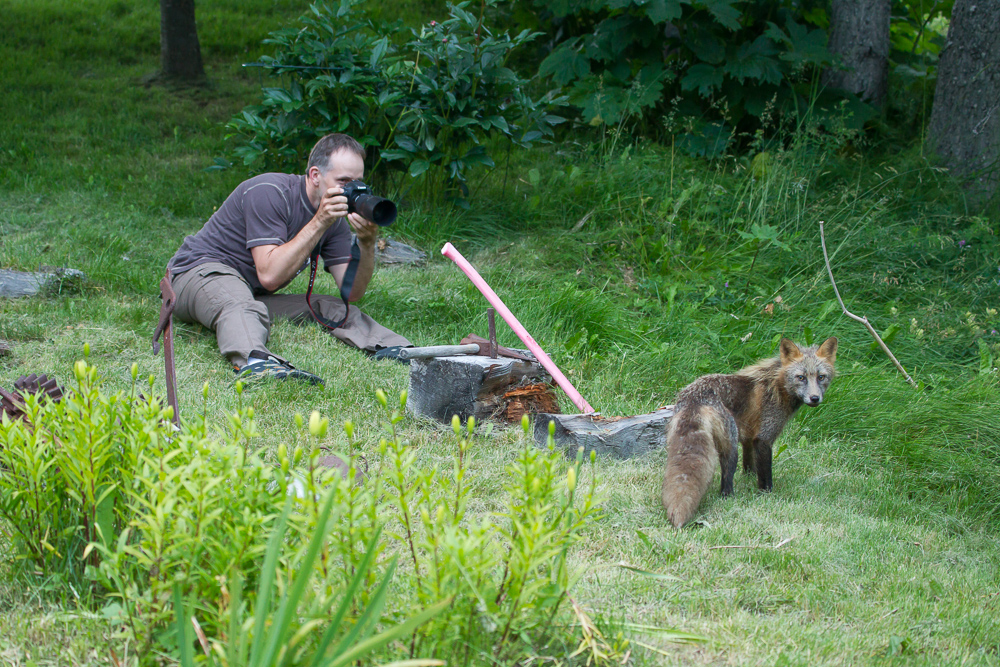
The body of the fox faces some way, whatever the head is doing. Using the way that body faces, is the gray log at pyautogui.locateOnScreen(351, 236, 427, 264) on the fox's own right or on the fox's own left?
on the fox's own left

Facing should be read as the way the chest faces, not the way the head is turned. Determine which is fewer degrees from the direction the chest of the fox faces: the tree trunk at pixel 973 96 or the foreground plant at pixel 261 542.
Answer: the tree trunk

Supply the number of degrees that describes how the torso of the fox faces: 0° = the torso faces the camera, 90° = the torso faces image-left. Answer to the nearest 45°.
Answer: approximately 225°

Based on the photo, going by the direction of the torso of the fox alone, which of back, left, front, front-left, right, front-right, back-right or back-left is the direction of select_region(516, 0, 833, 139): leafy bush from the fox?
front-left

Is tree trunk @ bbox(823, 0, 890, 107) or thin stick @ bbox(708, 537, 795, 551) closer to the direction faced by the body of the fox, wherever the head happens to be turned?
the tree trunk

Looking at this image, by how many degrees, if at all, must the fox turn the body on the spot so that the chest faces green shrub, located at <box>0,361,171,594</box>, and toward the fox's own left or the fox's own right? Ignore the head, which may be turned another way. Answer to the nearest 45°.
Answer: approximately 180°

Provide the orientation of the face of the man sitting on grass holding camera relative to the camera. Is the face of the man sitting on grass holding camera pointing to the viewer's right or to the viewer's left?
to the viewer's right

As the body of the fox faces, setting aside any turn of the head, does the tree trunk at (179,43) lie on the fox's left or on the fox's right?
on the fox's left

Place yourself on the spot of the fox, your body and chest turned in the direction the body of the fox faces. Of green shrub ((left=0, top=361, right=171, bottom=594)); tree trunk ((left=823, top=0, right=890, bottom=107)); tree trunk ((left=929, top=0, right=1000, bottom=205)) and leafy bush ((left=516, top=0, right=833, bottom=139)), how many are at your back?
1
